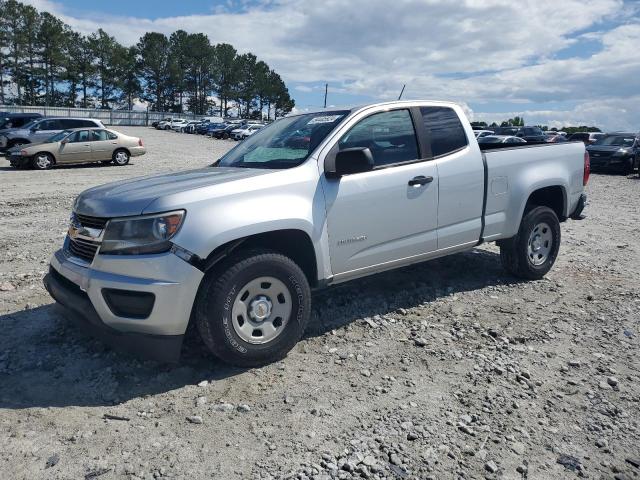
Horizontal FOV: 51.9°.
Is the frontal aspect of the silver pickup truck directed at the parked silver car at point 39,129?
no

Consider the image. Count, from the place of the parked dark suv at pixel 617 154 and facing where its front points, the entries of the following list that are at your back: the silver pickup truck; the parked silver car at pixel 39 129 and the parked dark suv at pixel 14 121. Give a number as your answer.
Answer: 0

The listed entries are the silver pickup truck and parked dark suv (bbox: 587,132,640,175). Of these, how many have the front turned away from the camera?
0

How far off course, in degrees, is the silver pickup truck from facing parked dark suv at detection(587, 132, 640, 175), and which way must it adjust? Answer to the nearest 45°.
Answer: approximately 180°

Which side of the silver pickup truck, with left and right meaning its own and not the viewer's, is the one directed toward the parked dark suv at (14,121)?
right

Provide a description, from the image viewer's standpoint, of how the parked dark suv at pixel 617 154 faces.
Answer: facing the viewer and to the left of the viewer

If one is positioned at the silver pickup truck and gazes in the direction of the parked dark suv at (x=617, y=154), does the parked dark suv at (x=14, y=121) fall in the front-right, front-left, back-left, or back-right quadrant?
front-left

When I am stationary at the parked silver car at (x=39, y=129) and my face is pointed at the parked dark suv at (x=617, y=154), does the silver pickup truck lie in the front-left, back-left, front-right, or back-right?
front-right

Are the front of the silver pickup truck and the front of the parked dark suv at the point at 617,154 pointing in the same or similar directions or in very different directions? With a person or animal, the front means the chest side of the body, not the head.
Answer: same or similar directions

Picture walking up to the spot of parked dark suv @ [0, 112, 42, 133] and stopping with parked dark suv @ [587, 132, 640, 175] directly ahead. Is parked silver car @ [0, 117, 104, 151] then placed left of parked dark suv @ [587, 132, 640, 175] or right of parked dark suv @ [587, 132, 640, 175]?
right

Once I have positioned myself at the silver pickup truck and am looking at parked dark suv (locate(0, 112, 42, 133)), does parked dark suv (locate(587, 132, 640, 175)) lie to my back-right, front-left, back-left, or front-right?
front-right

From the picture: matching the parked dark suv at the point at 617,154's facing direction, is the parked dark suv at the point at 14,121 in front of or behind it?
in front
